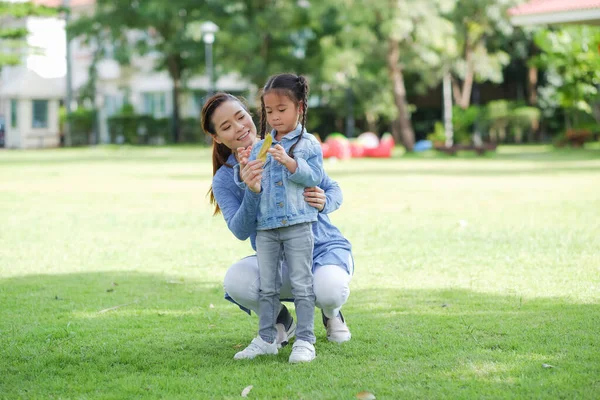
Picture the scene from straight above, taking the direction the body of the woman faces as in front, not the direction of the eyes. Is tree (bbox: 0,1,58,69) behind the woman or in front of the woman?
behind

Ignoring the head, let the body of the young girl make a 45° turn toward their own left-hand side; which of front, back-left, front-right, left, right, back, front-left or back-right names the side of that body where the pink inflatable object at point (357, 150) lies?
back

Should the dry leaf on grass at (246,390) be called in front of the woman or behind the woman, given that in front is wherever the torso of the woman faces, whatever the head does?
in front

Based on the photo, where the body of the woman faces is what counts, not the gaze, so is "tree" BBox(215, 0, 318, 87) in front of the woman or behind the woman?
behind

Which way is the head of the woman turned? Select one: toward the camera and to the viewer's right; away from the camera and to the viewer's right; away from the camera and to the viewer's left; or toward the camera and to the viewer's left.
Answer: toward the camera and to the viewer's right

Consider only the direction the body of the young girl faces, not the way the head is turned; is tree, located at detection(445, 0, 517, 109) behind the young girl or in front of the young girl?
behind

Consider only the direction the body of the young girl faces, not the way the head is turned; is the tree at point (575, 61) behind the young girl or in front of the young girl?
behind

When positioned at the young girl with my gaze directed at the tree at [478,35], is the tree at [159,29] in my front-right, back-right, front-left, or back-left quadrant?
front-left

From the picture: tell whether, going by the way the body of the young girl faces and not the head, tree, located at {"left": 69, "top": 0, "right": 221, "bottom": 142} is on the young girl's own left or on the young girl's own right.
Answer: on the young girl's own right

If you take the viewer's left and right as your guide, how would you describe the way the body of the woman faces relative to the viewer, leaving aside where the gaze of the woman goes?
facing the viewer

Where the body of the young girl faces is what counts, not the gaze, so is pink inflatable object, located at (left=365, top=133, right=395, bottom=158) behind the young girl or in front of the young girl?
behind
